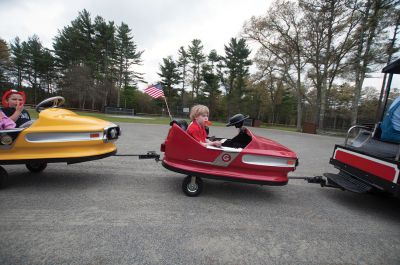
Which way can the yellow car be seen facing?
to the viewer's right

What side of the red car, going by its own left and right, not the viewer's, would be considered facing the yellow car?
back

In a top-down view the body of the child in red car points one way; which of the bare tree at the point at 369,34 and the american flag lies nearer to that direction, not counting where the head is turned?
the bare tree

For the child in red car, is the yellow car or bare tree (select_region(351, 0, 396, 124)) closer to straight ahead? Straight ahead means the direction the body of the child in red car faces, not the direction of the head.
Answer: the bare tree

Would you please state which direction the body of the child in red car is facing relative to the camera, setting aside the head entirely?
to the viewer's right

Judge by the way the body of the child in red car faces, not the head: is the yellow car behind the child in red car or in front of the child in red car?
behind

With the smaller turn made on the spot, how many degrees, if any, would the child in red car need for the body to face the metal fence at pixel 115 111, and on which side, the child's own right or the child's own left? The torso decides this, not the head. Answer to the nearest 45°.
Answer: approximately 135° to the child's own left

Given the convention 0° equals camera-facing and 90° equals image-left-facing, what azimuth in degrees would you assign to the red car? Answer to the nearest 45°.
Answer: approximately 270°

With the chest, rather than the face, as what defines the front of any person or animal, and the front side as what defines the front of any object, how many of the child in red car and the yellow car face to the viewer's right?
2

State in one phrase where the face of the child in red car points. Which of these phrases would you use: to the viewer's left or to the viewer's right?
to the viewer's right

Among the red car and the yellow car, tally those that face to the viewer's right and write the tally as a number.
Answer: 2

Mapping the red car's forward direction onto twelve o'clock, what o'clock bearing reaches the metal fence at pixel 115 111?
The metal fence is roughly at 8 o'clock from the red car.
